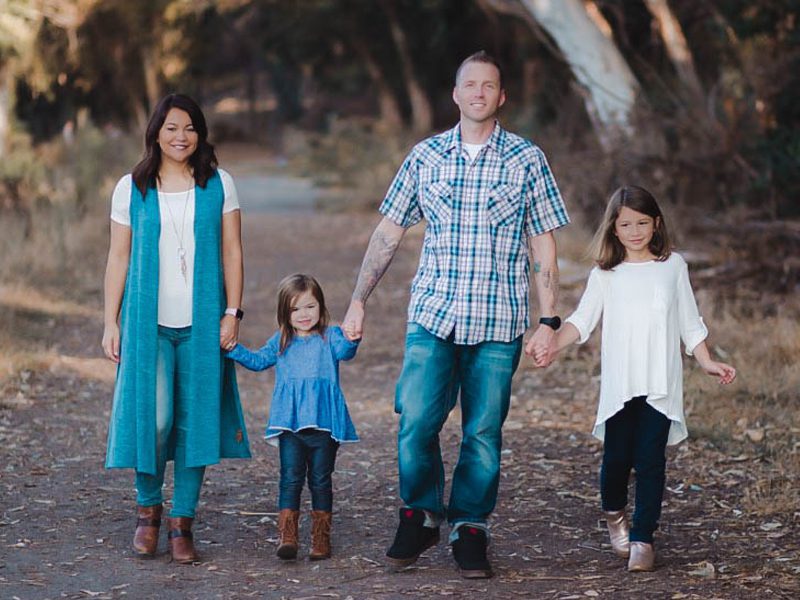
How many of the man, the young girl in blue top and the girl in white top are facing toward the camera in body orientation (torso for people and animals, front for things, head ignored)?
3

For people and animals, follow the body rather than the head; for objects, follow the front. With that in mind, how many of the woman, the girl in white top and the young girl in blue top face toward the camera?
3

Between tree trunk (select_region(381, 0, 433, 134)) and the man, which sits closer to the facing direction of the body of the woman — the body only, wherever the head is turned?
the man

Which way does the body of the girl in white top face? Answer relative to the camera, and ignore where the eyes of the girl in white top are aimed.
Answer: toward the camera

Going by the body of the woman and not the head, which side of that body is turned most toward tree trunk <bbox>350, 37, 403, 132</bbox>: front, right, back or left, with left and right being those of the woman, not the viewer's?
back

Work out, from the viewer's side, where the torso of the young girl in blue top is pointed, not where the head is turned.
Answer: toward the camera

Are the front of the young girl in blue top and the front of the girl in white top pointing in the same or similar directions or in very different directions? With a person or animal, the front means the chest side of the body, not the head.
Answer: same or similar directions

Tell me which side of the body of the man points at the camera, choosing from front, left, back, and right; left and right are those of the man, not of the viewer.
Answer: front

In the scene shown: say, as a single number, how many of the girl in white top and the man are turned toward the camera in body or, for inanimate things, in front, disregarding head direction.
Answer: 2

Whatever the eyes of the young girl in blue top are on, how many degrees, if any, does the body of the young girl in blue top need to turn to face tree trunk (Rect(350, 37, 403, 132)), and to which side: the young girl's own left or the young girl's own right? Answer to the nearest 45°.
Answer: approximately 180°

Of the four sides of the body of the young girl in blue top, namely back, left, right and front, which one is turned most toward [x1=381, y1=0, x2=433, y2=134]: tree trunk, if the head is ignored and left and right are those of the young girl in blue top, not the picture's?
back

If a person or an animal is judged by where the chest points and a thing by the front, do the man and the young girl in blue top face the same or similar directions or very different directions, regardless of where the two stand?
same or similar directions

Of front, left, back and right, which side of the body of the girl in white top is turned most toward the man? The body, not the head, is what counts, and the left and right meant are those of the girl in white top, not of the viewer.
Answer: right

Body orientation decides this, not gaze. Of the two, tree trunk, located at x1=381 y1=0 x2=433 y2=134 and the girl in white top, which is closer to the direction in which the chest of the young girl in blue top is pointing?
the girl in white top

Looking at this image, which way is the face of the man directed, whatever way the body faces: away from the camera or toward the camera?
toward the camera

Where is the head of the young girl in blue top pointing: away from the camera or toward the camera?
toward the camera

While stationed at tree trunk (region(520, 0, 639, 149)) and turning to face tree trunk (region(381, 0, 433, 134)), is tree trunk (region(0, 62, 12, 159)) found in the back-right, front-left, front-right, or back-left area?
front-left
